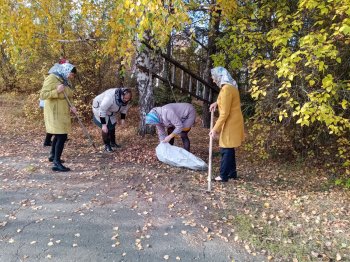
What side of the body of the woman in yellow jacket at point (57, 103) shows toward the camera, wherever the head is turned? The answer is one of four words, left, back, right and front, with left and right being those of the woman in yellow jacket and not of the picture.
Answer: right

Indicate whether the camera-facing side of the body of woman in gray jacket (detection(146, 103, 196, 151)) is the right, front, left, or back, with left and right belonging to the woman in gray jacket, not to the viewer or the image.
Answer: left

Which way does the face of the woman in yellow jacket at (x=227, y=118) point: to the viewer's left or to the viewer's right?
to the viewer's left

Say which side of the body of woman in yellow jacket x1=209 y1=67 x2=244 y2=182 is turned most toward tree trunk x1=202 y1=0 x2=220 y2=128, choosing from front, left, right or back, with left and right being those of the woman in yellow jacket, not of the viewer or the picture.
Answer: right

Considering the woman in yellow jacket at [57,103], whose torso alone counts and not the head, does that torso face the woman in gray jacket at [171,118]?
yes

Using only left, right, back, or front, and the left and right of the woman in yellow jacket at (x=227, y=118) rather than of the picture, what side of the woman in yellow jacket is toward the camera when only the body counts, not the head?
left

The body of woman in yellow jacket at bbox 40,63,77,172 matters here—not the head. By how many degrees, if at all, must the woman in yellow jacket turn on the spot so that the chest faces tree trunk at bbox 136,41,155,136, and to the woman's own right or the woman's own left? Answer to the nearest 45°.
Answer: approximately 45° to the woman's own left

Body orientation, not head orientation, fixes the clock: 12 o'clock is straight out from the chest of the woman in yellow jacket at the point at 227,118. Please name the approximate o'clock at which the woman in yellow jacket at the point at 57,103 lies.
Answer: the woman in yellow jacket at the point at 57,103 is roughly at 12 o'clock from the woman in yellow jacket at the point at 227,118.

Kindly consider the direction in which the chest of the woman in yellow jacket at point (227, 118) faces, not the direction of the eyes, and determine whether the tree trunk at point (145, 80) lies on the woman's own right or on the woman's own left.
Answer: on the woman's own right

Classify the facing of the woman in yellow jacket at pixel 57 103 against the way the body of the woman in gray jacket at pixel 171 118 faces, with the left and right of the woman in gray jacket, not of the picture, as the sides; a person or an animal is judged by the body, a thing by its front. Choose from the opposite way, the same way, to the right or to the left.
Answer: the opposite way

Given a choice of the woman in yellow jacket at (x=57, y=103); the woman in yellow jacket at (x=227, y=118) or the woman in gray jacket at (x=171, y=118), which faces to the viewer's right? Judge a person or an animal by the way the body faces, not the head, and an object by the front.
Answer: the woman in yellow jacket at (x=57, y=103)

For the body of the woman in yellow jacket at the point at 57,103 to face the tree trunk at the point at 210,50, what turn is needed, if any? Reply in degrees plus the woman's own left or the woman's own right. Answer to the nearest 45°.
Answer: approximately 45° to the woman's own left

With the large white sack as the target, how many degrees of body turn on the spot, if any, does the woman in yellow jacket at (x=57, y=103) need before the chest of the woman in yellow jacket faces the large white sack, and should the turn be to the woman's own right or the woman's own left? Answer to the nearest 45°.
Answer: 0° — they already face it
